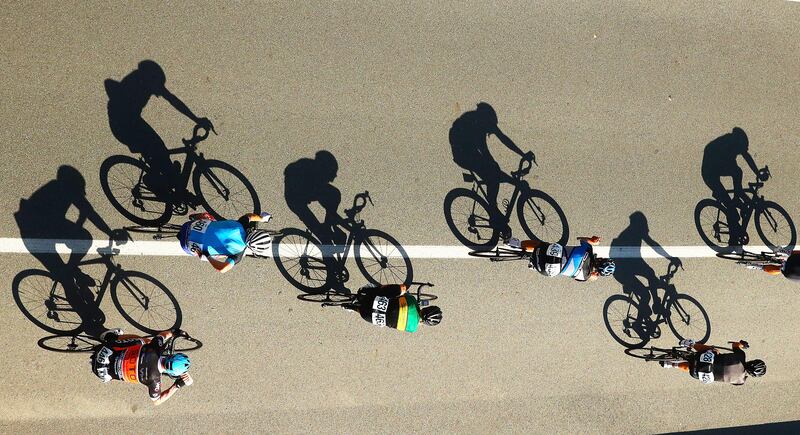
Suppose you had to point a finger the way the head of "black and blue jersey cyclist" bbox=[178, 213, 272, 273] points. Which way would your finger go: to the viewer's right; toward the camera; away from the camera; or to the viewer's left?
to the viewer's right

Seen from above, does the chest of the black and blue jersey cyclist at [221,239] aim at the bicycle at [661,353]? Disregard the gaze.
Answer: yes

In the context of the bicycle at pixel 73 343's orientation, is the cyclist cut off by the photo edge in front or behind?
in front

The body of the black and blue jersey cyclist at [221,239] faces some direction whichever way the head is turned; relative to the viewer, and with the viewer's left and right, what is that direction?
facing to the right of the viewer

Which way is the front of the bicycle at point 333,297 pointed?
to the viewer's right

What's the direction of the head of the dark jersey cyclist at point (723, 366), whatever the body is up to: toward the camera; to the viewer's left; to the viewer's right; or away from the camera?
to the viewer's right

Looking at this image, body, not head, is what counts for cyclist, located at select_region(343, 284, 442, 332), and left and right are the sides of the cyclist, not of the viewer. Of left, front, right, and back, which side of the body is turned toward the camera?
right

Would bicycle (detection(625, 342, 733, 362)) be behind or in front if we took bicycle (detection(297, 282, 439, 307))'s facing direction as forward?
in front

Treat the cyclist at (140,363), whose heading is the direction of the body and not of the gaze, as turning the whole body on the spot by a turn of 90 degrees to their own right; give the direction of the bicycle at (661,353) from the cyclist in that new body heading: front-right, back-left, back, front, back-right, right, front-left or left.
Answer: left

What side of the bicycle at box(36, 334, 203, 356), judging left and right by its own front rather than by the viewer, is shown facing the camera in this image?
right

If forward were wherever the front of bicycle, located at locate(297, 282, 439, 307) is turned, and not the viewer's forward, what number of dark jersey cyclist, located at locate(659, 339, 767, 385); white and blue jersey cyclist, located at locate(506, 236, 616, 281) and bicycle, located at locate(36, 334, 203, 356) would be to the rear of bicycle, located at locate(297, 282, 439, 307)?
1

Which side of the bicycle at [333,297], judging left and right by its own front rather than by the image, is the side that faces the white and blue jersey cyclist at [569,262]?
front

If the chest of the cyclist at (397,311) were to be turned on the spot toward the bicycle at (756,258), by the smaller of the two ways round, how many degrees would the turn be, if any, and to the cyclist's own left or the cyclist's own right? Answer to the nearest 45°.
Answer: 0° — they already face it

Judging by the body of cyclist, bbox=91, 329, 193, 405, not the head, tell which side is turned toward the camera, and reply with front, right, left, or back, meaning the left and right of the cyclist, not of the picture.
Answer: right

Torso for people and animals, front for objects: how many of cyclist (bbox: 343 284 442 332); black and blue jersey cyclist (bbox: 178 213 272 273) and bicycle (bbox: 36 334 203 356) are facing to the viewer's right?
3
